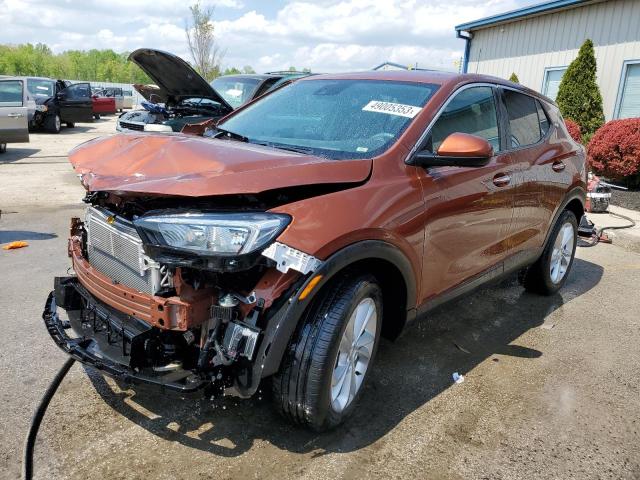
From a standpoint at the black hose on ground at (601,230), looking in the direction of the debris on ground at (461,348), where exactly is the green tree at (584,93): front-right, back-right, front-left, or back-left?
back-right

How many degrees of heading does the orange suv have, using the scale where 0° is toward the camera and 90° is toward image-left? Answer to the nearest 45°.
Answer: approximately 45°

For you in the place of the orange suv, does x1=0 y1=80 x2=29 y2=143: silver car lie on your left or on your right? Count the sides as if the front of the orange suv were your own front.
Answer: on your right

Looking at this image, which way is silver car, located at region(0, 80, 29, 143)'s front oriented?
to the viewer's left

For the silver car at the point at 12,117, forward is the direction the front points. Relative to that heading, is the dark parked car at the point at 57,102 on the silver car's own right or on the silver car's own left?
on the silver car's own right

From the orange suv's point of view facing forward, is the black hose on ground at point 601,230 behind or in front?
behind

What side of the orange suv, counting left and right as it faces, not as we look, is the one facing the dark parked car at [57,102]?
right

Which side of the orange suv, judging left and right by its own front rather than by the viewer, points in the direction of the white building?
back

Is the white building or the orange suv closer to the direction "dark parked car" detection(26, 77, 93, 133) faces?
the orange suv

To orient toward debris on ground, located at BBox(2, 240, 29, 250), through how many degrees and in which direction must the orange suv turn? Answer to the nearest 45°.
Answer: approximately 90° to its right

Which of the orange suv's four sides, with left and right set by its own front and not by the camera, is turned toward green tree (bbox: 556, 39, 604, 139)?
back
